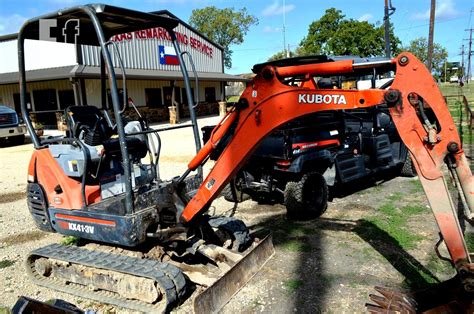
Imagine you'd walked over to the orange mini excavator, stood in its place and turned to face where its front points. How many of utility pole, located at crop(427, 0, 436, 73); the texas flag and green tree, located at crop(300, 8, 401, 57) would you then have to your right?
0

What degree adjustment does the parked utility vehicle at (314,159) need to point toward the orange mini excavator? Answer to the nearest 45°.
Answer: approximately 180°

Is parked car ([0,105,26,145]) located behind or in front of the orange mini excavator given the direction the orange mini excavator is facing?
behind

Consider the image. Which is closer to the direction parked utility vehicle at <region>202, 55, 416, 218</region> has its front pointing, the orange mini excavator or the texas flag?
the texas flag

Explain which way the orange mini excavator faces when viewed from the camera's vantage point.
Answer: facing the viewer and to the right of the viewer

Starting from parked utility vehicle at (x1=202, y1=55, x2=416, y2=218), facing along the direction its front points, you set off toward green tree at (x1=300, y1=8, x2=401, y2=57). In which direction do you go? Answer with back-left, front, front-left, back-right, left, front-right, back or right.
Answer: front-left

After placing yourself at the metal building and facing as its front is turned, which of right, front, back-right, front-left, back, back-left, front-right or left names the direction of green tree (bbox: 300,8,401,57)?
left

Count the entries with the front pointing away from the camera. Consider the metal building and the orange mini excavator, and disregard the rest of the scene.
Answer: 0

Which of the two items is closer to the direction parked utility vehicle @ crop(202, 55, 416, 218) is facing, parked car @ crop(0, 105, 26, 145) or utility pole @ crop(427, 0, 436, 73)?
the utility pole

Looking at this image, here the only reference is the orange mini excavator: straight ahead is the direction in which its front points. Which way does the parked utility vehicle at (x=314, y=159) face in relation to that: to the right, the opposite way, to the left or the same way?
to the left

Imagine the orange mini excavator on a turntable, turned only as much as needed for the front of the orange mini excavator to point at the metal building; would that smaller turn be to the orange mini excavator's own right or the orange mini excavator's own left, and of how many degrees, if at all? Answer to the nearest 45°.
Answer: approximately 135° to the orange mini excavator's own left

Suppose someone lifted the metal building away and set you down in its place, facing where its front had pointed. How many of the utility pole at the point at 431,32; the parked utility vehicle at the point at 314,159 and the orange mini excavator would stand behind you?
0

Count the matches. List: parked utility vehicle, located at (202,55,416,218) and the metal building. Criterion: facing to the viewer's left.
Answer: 0

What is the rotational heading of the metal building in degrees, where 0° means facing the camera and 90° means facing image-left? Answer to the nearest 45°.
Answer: approximately 315°

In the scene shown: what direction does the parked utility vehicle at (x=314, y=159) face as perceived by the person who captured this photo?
facing away from the viewer and to the right of the viewer

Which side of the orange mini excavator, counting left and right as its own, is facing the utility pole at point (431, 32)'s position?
left
